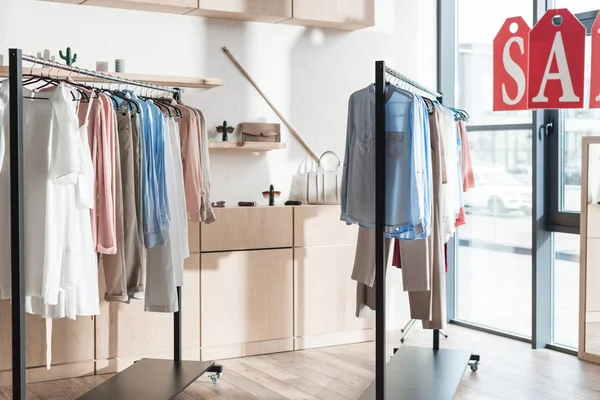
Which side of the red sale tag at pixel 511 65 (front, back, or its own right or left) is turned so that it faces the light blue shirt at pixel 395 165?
front

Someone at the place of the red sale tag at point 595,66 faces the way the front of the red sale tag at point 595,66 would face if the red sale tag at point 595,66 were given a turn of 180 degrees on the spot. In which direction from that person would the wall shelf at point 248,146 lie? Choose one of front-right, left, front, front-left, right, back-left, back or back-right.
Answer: left

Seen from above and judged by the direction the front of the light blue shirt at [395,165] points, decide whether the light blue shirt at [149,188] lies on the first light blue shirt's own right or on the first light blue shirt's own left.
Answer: on the first light blue shirt's own right

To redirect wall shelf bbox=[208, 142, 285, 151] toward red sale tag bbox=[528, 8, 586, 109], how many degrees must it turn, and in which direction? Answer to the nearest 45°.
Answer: approximately 90° to its left

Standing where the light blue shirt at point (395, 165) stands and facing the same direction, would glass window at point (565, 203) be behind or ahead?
behind

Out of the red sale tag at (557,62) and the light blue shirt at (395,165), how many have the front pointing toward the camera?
2

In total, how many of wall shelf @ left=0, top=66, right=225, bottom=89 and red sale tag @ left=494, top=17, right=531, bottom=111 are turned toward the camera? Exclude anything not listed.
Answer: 2

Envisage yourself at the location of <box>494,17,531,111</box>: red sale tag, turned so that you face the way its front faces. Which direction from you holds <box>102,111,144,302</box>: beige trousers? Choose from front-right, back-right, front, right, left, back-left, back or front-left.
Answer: front-right

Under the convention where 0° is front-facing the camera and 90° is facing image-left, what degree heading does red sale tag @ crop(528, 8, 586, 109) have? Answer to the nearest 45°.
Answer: approximately 0°

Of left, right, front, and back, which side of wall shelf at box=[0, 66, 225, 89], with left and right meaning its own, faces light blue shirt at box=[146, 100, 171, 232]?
front

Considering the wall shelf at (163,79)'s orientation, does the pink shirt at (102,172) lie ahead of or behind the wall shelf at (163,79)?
ahead
